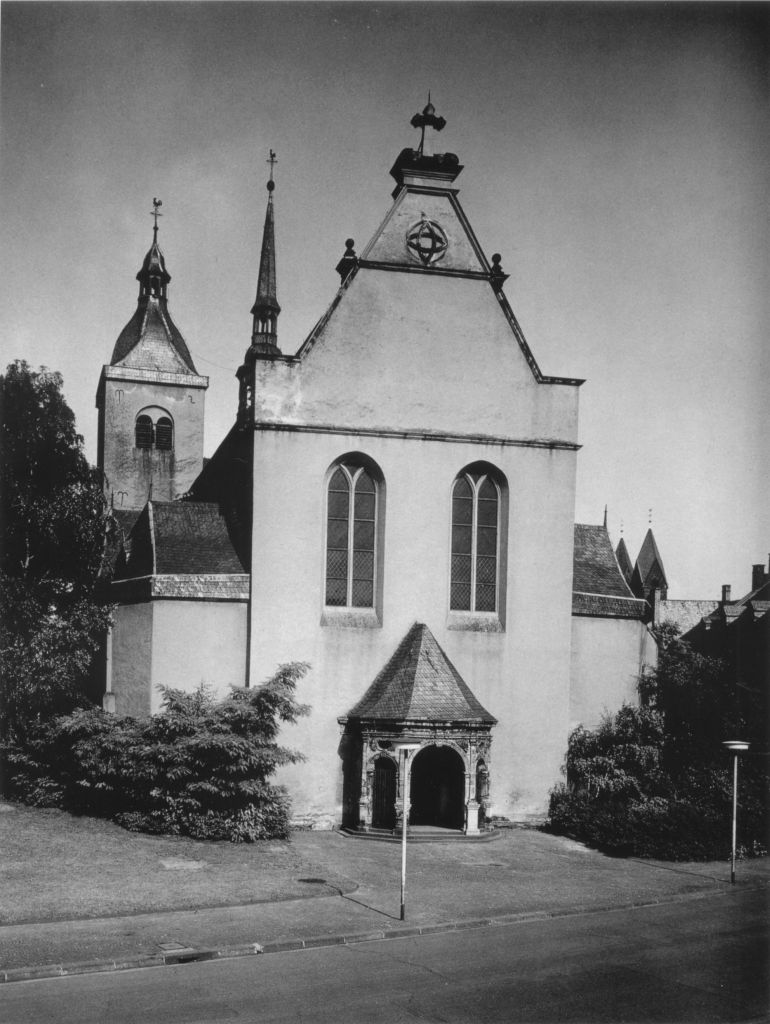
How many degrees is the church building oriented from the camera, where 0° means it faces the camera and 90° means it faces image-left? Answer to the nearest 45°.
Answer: approximately 0°

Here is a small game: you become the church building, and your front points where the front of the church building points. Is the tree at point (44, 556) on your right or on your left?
on your right

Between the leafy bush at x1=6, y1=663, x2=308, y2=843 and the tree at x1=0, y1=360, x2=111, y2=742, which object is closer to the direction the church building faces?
the leafy bush

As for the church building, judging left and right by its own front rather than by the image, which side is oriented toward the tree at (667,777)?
left
